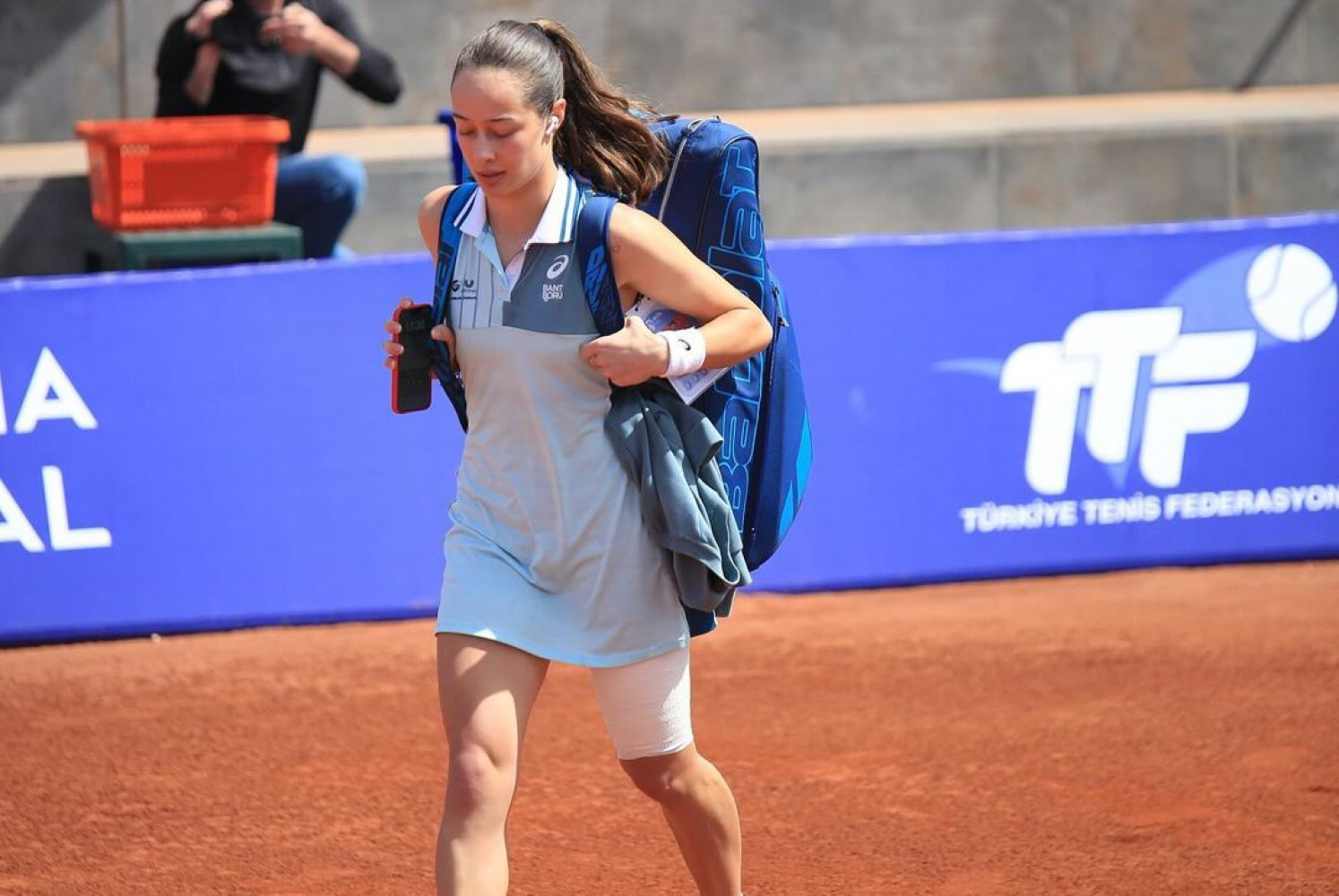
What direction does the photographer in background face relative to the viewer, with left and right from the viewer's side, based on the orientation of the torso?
facing the viewer

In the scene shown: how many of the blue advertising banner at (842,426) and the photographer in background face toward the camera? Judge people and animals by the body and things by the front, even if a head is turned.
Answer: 2

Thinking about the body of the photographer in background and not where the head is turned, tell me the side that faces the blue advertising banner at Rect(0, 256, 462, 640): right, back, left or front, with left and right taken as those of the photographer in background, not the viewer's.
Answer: front

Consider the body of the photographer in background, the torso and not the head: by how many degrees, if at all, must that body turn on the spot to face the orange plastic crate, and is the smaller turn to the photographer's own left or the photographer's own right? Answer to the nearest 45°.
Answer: approximately 45° to the photographer's own right

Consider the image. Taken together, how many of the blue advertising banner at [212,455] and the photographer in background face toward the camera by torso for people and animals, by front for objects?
2

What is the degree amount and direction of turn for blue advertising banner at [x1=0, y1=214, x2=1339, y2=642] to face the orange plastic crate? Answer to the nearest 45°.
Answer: approximately 135° to its right

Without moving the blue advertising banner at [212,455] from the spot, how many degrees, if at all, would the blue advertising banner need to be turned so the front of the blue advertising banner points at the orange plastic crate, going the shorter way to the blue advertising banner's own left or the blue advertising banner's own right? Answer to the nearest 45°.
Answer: approximately 180°

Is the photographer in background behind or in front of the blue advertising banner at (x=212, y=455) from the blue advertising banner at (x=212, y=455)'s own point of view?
behind

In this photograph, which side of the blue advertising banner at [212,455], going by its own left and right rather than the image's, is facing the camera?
front
